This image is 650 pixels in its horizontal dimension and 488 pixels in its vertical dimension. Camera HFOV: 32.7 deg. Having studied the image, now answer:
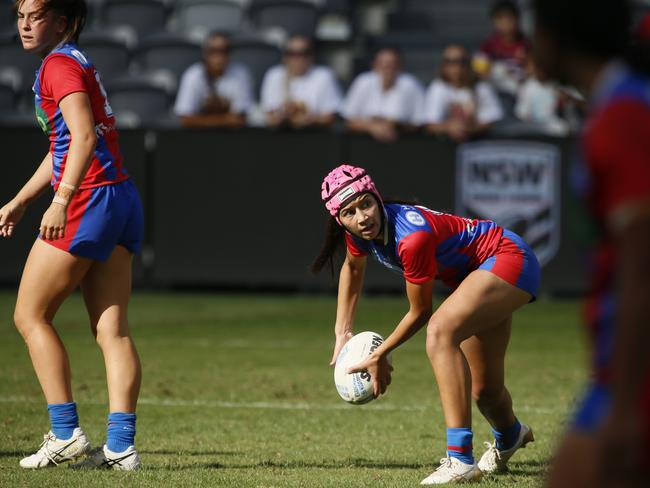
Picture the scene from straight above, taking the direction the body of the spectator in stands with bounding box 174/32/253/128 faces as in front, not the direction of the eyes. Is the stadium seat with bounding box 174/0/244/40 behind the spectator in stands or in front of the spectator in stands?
behind

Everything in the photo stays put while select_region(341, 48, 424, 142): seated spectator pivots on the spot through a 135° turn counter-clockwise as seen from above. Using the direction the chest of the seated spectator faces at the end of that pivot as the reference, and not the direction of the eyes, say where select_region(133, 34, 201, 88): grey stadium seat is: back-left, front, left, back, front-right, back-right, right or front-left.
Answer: left

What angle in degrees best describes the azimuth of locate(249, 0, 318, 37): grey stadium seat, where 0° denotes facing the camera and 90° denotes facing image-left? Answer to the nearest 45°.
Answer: approximately 0°

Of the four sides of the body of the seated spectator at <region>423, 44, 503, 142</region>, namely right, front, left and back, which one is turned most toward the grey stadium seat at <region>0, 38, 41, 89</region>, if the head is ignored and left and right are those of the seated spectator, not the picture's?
right

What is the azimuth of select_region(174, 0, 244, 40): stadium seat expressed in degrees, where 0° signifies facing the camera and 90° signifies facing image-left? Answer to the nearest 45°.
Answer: approximately 0°

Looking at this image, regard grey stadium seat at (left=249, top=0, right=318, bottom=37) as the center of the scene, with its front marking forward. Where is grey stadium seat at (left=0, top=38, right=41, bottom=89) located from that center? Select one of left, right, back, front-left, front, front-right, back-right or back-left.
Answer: right

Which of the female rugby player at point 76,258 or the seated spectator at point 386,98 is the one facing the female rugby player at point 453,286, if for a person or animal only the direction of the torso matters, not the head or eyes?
the seated spectator

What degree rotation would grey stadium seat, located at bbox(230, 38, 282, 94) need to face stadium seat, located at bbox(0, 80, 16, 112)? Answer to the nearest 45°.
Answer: approximately 90° to its right
